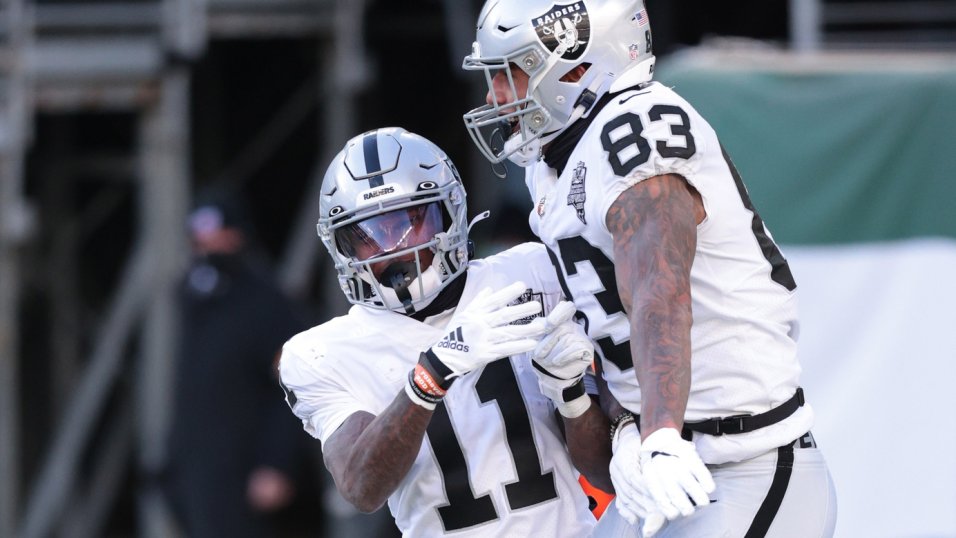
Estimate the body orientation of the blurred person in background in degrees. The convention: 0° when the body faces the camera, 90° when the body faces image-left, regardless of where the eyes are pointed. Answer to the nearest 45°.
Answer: approximately 45°

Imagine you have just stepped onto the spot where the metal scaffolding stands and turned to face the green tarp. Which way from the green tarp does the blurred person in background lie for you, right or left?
right

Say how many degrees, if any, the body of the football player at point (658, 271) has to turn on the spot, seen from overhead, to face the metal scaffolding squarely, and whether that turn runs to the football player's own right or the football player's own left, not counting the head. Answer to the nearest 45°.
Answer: approximately 45° to the football player's own right

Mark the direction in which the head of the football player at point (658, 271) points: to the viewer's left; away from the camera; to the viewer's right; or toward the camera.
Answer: to the viewer's left

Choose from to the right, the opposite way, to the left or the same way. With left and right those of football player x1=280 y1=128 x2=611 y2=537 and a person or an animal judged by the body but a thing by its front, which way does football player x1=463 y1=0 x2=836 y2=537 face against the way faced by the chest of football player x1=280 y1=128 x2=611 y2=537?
to the right

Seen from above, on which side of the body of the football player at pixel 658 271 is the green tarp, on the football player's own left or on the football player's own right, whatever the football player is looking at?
on the football player's own right

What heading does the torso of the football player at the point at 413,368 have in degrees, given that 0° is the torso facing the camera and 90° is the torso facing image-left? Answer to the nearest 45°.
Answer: approximately 0°

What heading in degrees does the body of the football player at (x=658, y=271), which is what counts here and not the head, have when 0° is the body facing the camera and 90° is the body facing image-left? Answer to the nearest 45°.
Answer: approximately 90°

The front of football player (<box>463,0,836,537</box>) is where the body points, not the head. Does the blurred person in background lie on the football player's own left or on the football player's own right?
on the football player's own right

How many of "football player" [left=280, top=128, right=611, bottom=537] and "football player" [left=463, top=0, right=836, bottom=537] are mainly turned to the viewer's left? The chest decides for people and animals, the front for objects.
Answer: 1
